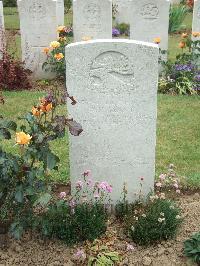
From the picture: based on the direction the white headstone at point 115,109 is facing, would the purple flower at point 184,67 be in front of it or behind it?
behind

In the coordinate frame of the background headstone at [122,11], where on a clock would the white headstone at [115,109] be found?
The white headstone is roughly at 12 o'clock from the background headstone.

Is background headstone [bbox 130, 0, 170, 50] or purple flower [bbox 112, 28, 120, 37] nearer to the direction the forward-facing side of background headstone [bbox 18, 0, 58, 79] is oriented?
the background headstone

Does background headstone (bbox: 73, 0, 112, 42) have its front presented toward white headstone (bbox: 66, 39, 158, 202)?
yes

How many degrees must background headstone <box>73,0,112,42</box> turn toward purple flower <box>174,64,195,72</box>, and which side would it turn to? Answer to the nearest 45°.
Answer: approximately 45° to its left

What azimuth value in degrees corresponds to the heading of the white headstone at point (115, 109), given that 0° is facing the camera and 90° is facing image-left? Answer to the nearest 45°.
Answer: approximately 0°

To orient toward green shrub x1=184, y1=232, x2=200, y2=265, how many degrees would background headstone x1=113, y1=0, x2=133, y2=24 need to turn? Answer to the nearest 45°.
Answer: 0° — it already faces it

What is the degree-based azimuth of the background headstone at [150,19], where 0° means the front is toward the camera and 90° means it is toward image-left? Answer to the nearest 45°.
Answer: approximately 0°

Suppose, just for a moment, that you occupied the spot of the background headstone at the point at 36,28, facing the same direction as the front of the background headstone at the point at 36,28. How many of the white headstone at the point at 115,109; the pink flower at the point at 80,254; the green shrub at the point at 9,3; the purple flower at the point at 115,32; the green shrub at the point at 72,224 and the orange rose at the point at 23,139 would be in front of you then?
4
